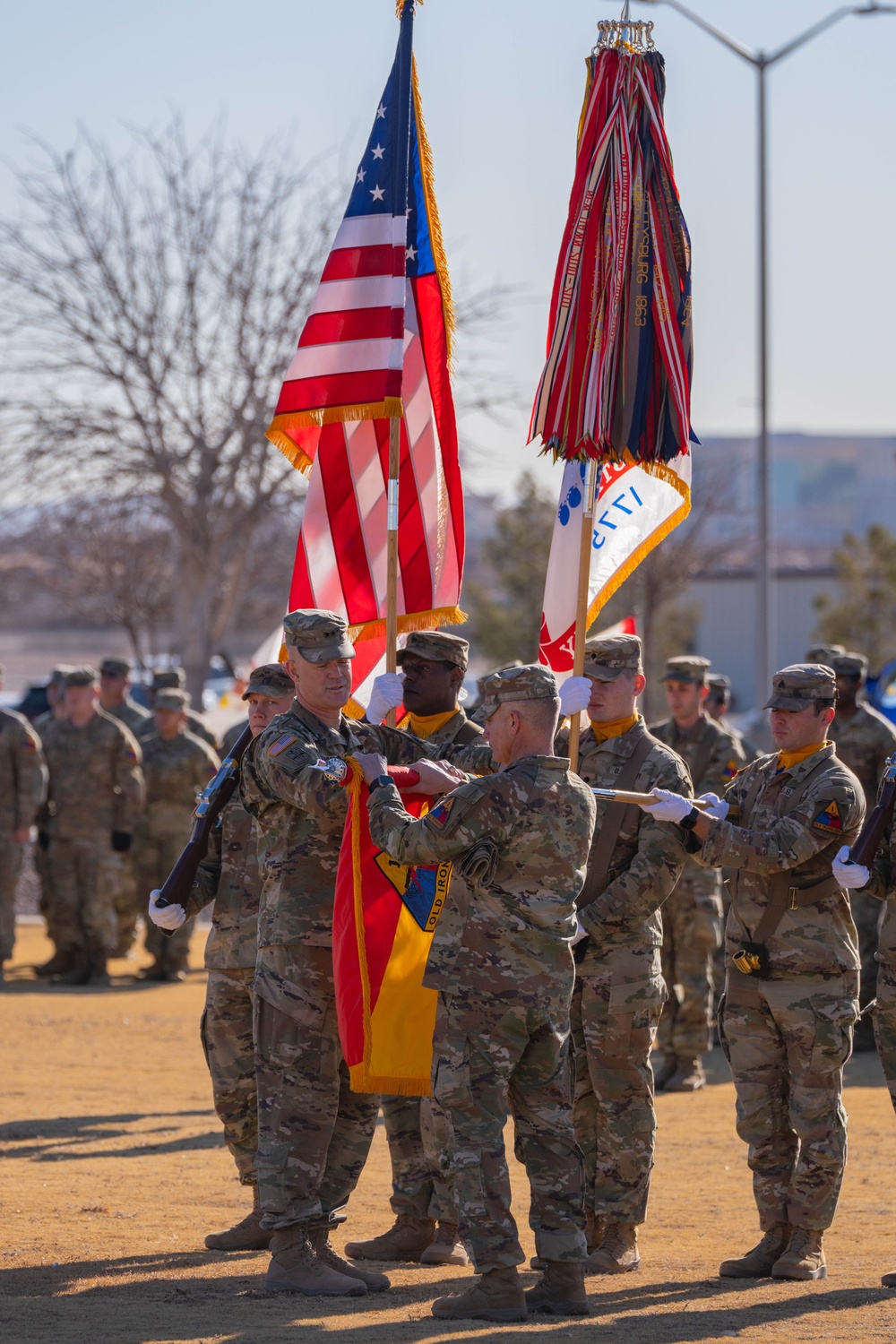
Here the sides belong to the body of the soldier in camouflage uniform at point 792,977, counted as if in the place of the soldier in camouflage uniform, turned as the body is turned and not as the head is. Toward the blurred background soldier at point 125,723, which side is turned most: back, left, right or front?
right

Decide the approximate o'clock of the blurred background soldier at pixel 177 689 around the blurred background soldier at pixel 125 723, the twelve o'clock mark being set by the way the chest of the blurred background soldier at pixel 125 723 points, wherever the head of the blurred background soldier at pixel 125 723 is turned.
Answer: the blurred background soldier at pixel 177 689 is roughly at 9 o'clock from the blurred background soldier at pixel 125 723.

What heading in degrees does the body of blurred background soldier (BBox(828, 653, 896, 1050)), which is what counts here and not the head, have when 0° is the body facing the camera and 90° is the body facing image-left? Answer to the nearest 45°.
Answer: approximately 45°

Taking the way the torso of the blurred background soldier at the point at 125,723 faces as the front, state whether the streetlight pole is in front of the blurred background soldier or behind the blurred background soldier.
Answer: behind

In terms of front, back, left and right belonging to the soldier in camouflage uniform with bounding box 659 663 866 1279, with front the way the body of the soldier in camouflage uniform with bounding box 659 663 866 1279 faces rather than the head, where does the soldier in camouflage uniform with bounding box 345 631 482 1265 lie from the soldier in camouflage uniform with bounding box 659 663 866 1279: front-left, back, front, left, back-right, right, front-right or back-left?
front-right

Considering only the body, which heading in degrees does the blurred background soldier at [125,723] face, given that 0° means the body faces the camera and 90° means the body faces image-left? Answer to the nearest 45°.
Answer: approximately 45°

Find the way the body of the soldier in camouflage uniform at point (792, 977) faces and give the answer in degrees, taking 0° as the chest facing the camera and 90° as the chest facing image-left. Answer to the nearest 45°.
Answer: approximately 45°

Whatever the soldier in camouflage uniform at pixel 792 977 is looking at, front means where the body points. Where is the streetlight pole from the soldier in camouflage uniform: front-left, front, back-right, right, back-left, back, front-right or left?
back-right
